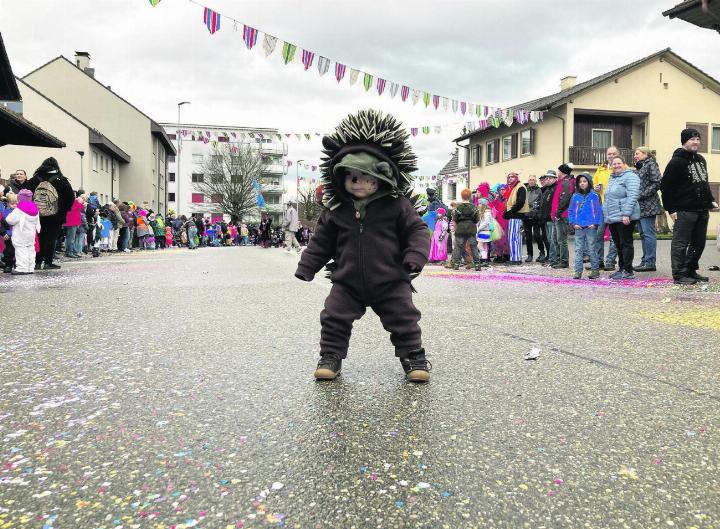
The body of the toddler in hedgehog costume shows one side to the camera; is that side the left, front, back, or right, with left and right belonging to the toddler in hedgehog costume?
front

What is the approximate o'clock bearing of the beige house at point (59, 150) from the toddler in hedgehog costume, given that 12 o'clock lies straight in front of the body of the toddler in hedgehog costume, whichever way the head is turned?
The beige house is roughly at 5 o'clock from the toddler in hedgehog costume.

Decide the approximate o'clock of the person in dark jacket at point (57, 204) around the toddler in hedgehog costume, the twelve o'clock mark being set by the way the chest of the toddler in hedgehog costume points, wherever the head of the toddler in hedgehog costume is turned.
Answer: The person in dark jacket is roughly at 5 o'clock from the toddler in hedgehog costume.

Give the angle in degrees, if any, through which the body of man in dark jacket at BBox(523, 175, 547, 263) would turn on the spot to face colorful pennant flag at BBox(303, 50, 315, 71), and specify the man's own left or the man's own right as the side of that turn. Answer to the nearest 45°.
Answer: approximately 45° to the man's own right

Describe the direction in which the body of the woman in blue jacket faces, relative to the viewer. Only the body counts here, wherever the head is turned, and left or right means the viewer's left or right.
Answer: facing the viewer and to the left of the viewer
